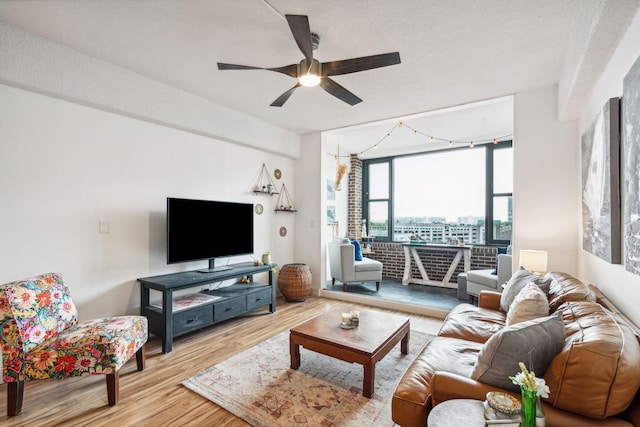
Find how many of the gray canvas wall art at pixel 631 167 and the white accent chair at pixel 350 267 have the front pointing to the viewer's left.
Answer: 1

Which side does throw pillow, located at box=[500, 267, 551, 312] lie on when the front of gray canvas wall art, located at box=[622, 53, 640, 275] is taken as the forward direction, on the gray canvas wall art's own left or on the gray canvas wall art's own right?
on the gray canvas wall art's own right

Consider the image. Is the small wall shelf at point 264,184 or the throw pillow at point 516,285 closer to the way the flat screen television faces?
the throw pillow

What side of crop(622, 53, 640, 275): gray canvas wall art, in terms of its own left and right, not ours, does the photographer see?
left

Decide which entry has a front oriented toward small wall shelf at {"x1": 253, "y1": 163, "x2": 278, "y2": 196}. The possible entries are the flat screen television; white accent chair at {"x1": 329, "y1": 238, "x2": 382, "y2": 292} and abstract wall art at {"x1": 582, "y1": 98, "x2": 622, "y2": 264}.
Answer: the abstract wall art

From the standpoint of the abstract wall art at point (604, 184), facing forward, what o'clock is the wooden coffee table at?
The wooden coffee table is roughly at 11 o'clock from the abstract wall art.

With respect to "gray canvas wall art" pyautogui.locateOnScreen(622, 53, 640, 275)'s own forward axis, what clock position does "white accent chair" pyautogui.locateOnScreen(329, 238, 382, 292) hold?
The white accent chair is roughly at 1 o'clock from the gray canvas wall art.

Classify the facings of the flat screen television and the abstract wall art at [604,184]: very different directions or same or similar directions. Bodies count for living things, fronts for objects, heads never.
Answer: very different directions

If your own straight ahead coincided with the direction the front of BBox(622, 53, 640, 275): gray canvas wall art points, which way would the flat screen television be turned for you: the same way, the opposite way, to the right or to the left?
the opposite way

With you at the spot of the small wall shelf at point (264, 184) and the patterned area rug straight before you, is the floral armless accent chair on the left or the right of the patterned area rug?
right

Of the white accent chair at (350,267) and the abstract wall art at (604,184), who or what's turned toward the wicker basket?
the abstract wall art

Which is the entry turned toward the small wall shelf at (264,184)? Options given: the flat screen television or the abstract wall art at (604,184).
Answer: the abstract wall art

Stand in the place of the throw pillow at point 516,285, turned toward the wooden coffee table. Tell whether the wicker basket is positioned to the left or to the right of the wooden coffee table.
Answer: right
